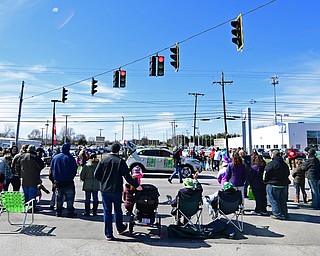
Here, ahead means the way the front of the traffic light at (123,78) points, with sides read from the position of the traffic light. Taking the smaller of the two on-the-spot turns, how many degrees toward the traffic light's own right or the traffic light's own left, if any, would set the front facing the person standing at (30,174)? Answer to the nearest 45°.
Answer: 0° — it already faces them

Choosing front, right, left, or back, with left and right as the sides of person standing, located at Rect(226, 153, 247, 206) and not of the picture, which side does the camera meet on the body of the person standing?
back

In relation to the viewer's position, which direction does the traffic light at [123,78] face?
facing the viewer

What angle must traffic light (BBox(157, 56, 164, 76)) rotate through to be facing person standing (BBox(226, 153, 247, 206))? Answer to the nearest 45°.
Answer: approximately 45° to its left

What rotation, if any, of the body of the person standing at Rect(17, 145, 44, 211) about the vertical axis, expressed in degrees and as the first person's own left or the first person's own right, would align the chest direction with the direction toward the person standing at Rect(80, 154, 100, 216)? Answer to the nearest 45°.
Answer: approximately 90° to the first person's own right

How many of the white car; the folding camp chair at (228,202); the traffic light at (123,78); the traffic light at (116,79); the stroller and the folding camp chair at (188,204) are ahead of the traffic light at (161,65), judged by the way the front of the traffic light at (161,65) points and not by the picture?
3

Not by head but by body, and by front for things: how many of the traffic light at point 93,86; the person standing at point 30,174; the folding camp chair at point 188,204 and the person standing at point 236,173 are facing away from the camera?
3

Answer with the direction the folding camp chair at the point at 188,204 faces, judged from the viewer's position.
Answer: facing away from the viewer

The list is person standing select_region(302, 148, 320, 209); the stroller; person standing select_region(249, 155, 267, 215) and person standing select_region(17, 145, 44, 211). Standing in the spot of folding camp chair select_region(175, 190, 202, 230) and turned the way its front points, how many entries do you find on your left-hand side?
2

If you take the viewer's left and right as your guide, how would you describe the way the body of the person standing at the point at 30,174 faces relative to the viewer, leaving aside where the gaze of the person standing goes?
facing away from the viewer

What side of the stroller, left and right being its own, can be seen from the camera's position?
back

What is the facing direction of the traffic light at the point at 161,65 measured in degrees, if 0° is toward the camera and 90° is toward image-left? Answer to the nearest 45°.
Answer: approximately 0°
